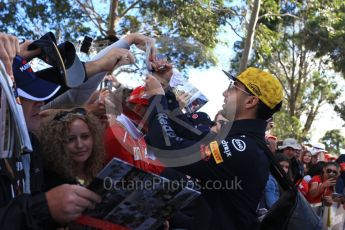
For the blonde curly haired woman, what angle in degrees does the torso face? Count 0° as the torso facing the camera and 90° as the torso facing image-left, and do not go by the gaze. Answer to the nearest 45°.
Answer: approximately 315°

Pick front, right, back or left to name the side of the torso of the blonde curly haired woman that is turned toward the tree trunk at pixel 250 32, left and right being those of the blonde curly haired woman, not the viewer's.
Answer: left

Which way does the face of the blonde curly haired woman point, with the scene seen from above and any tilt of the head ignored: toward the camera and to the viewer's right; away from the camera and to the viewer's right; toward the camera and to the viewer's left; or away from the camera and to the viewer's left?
toward the camera and to the viewer's right
